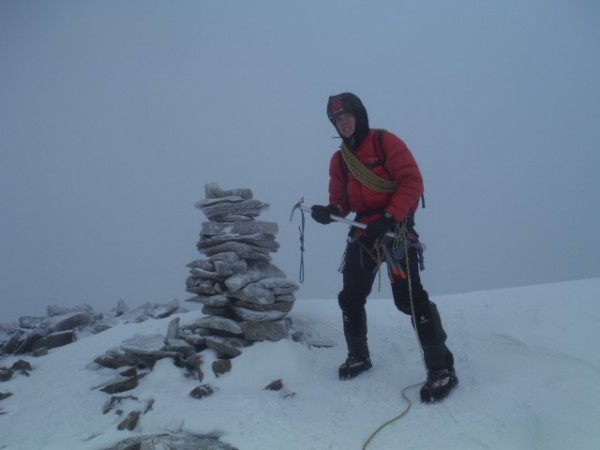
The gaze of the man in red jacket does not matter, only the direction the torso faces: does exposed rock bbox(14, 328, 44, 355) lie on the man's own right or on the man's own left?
on the man's own right

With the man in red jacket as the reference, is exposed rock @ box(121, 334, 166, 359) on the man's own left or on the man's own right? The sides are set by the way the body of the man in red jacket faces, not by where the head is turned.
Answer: on the man's own right

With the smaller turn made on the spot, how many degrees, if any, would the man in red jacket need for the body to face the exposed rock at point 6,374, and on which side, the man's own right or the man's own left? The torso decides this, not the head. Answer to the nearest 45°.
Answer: approximately 45° to the man's own right

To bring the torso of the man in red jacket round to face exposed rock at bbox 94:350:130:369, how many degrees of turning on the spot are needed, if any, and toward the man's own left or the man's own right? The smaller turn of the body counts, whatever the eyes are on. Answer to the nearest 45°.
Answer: approximately 45° to the man's own right

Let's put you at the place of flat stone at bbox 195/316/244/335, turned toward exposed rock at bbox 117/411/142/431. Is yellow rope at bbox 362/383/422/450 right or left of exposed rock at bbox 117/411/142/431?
left

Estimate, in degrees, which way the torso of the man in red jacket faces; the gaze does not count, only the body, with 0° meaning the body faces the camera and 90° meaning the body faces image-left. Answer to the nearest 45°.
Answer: approximately 45°
